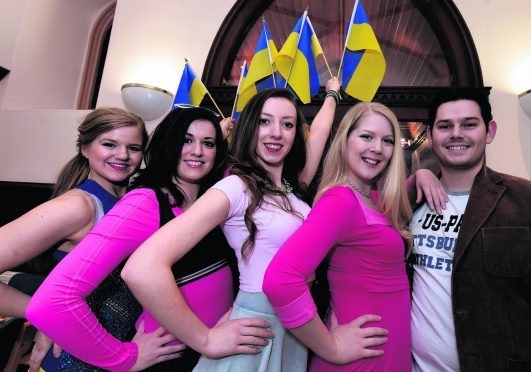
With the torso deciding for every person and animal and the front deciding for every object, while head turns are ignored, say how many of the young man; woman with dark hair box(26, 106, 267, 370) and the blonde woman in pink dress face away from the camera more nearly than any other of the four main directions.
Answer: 0

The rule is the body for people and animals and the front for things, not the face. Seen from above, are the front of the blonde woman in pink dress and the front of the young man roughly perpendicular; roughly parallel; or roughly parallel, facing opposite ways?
roughly perpendicular

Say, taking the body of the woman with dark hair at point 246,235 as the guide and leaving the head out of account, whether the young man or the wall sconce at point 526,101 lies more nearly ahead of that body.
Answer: the young man

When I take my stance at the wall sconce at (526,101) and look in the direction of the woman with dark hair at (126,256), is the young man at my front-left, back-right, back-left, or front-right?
front-left

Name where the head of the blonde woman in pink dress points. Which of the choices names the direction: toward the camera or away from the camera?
toward the camera

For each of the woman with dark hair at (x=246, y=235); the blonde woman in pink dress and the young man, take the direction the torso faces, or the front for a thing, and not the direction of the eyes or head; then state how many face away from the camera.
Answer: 0

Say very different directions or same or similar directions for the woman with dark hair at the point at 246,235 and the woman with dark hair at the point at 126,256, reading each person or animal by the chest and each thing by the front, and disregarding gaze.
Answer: same or similar directions

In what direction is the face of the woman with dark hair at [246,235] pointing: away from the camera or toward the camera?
toward the camera

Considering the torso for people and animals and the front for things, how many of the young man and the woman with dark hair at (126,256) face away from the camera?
0

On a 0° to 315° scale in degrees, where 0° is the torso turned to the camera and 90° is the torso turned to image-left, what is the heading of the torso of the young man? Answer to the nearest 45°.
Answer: approximately 45°
